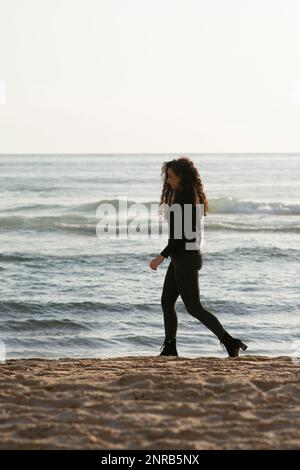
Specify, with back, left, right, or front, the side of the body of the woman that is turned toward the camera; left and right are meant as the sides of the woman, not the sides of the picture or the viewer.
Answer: left

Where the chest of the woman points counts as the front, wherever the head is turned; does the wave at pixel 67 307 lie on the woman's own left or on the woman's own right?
on the woman's own right

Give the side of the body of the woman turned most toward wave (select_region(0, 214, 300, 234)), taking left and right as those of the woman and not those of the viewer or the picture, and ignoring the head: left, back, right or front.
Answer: right

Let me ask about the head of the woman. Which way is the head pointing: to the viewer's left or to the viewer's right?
to the viewer's left

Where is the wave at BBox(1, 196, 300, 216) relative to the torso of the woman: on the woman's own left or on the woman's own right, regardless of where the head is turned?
on the woman's own right
